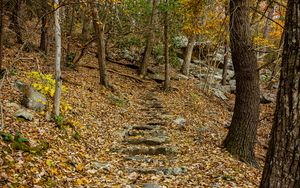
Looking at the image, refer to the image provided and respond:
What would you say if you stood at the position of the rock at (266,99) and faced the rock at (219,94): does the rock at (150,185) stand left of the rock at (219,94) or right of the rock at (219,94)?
left

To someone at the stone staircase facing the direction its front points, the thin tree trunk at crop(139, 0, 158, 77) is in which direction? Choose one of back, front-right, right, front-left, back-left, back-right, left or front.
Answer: back

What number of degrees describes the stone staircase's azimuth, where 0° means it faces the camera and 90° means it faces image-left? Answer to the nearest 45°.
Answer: approximately 0°

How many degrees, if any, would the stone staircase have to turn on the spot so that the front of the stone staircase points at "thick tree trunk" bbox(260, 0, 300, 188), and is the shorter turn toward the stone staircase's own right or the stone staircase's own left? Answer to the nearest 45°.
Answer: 0° — it already faces it

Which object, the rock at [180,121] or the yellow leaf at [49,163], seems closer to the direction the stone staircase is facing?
the yellow leaf
